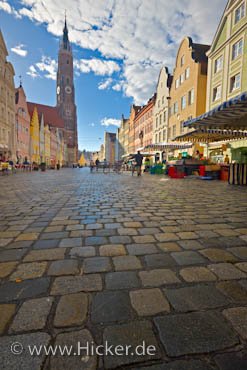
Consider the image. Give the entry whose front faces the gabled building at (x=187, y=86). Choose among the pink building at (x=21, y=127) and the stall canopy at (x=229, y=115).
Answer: the pink building

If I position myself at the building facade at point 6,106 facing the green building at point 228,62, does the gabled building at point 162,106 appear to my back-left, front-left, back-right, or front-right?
front-left

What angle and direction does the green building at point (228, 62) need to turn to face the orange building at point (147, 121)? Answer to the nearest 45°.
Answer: approximately 90° to its right

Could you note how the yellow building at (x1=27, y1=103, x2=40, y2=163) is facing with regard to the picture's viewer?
facing the viewer and to the right of the viewer

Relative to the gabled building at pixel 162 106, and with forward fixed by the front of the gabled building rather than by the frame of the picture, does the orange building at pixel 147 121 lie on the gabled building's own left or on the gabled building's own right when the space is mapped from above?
on the gabled building's own right

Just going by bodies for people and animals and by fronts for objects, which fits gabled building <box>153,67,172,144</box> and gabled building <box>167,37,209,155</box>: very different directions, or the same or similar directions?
same or similar directions

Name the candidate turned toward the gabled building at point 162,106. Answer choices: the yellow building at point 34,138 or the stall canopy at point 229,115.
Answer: the yellow building

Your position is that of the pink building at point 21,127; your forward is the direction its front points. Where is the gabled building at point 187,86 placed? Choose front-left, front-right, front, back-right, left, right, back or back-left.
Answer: front

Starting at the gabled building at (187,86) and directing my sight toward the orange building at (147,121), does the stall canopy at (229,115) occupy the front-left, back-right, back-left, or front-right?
back-left

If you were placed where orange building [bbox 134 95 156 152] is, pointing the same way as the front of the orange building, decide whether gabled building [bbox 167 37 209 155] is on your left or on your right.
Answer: on your left

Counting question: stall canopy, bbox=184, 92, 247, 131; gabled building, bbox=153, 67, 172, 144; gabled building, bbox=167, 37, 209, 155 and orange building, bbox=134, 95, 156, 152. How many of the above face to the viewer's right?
0

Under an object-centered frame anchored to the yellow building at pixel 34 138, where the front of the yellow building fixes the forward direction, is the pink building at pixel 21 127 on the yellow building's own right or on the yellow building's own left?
on the yellow building's own right

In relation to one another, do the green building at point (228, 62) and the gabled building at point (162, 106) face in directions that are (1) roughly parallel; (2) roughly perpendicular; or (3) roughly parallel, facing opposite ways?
roughly parallel

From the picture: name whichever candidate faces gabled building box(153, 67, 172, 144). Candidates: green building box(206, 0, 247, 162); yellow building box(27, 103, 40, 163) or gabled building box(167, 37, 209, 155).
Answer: yellow building box(27, 103, 40, 163)

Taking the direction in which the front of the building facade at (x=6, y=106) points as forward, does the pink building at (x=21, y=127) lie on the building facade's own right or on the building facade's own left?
on the building facade's own left

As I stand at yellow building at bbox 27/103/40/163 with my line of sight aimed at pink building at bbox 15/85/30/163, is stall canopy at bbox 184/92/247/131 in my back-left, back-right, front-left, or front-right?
front-left

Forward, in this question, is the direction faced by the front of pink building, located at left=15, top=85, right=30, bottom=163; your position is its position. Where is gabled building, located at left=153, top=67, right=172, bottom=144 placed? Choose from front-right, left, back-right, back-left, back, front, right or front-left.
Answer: front

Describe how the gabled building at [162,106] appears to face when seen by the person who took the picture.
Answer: facing the viewer and to the left of the viewer
